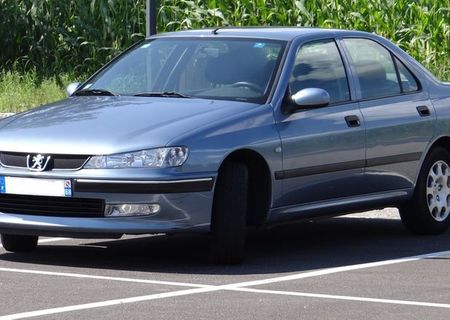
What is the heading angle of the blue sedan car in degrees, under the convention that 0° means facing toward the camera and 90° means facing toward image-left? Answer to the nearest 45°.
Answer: approximately 45°
